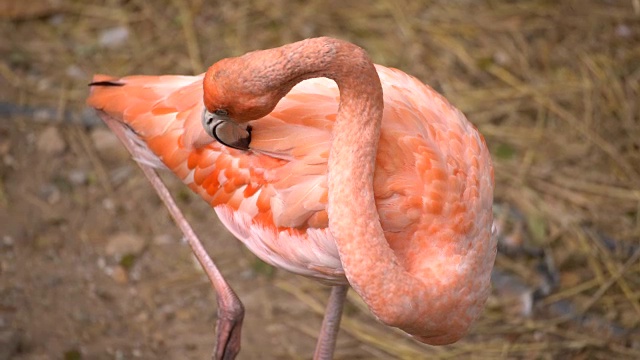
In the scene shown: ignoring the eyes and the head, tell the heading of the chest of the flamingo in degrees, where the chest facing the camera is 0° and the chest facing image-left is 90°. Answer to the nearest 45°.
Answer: approximately 270°

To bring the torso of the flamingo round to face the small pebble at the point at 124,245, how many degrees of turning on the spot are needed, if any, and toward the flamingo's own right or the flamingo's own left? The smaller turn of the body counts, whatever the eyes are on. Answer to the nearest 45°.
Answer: approximately 135° to the flamingo's own left

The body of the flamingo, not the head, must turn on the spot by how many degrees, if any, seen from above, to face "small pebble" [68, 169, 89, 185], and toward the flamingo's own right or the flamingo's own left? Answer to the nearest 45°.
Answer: approximately 135° to the flamingo's own left

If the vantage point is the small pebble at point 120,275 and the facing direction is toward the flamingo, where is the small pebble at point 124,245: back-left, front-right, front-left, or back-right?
back-left

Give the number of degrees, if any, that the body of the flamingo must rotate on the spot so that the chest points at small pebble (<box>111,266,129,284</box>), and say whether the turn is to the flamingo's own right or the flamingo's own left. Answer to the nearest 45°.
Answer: approximately 135° to the flamingo's own left
